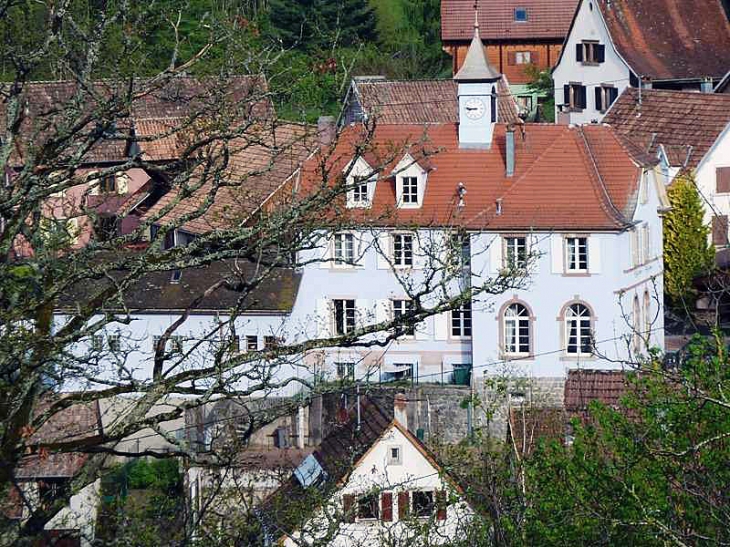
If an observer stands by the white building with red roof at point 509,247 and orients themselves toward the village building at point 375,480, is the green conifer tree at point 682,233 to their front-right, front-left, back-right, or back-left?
back-left

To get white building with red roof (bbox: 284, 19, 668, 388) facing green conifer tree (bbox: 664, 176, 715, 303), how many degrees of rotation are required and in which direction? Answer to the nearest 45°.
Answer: approximately 135° to its left

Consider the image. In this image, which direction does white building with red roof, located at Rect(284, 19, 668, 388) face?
toward the camera

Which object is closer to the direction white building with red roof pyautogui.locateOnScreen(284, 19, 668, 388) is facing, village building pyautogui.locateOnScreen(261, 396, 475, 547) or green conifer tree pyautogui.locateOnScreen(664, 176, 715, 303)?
the village building

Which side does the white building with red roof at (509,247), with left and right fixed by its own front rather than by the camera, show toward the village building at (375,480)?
front

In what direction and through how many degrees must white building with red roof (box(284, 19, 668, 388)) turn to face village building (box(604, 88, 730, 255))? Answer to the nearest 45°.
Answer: approximately 135° to its left
